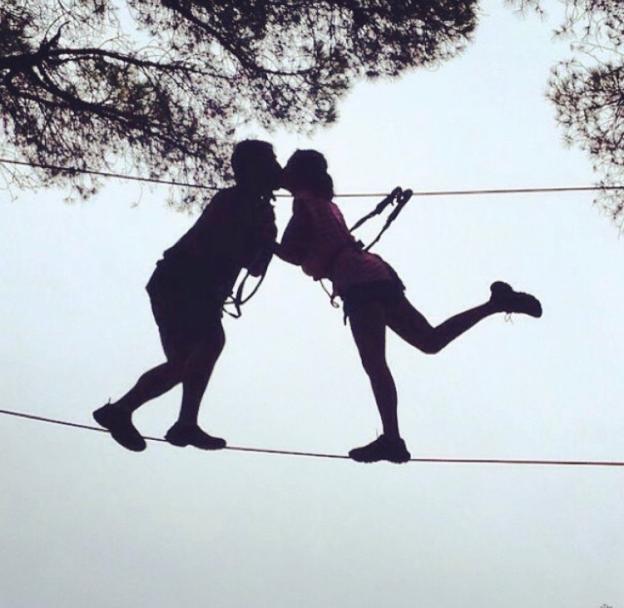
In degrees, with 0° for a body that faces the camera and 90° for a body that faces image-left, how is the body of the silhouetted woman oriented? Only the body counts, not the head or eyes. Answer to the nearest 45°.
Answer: approximately 90°

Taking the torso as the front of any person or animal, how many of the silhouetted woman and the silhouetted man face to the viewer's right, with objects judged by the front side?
1

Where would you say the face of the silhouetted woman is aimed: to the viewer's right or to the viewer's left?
to the viewer's left

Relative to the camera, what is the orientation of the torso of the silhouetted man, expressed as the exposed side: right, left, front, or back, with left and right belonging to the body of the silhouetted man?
right

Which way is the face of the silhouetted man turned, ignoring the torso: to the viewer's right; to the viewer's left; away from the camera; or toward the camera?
to the viewer's right

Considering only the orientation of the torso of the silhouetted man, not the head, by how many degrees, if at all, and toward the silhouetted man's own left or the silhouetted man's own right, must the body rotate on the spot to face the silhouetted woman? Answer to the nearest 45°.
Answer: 0° — they already face them

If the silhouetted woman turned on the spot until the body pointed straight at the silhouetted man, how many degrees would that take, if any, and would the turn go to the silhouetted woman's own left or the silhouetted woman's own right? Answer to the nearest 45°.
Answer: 0° — they already face them

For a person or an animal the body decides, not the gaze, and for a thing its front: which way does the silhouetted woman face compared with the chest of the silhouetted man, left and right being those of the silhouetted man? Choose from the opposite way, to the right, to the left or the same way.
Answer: the opposite way
